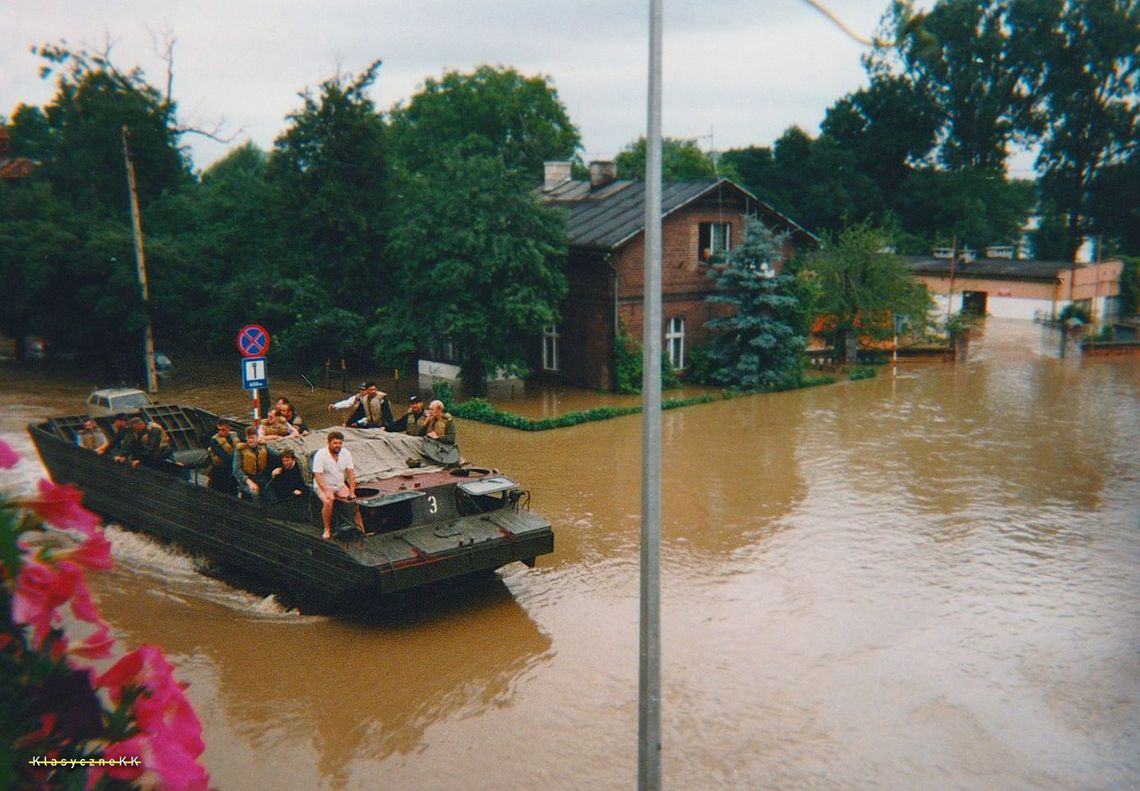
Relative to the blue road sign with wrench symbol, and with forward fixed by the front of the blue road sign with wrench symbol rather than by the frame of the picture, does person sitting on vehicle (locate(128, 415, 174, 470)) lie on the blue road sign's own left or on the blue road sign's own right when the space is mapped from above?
on the blue road sign's own right

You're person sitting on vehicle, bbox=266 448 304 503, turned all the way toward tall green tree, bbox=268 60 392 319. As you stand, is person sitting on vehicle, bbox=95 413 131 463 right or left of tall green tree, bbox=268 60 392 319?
left

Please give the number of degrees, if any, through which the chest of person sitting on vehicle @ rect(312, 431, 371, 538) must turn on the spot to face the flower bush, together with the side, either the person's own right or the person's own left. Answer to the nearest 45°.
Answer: approximately 45° to the person's own right

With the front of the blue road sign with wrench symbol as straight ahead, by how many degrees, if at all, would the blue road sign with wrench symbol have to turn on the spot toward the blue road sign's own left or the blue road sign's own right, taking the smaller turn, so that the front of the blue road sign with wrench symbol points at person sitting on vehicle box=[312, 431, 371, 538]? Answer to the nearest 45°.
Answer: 0° — it already faces them

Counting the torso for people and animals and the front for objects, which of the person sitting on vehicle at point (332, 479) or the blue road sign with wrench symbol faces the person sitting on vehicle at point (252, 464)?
the blue road sign with wrench symbol

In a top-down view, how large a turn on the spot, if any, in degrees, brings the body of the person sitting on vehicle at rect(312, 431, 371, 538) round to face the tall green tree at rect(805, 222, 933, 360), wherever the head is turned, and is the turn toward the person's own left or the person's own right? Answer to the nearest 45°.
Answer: approximately 90° to the person's own left

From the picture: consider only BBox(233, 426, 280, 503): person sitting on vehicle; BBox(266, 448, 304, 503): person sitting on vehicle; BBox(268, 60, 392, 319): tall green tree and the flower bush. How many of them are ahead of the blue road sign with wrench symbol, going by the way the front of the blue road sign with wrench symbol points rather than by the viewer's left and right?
3
